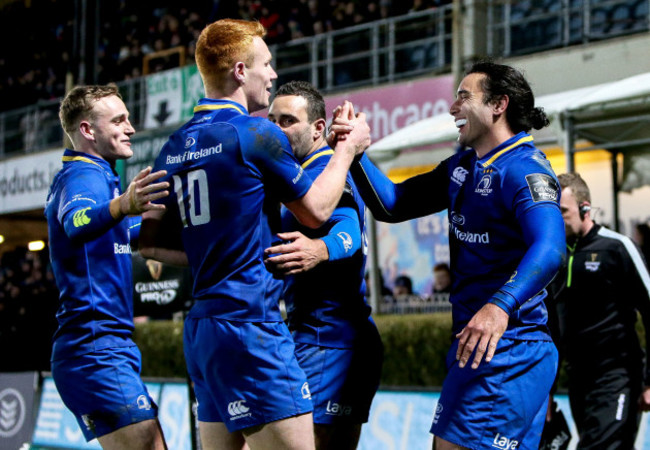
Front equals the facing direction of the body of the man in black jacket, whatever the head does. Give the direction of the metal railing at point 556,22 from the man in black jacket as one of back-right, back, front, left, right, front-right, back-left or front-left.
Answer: back-right

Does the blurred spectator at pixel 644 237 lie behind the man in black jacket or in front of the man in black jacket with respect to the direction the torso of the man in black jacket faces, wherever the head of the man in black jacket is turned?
behind

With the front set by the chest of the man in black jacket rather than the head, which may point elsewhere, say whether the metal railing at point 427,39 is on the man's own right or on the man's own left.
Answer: on the man's own right

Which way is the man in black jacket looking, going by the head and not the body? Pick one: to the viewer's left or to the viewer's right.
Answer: to the viewer's left

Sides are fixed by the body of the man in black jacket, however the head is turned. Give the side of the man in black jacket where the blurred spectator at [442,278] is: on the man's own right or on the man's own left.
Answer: on the man's own right

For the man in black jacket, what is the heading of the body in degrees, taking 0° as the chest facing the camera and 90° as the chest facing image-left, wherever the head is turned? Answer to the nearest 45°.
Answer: approximately 45°
